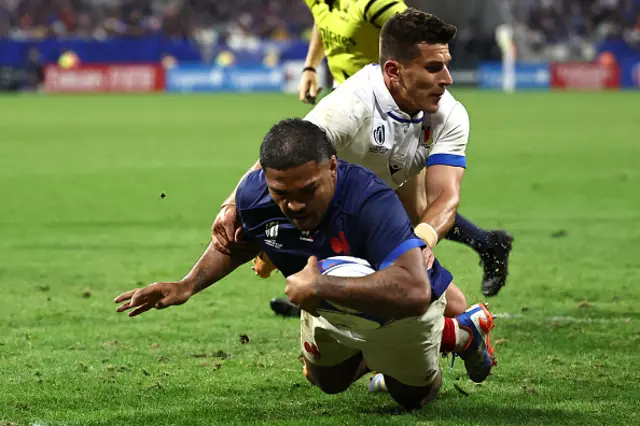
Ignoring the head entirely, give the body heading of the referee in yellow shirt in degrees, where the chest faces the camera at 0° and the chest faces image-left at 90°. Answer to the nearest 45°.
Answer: approximately 45°
